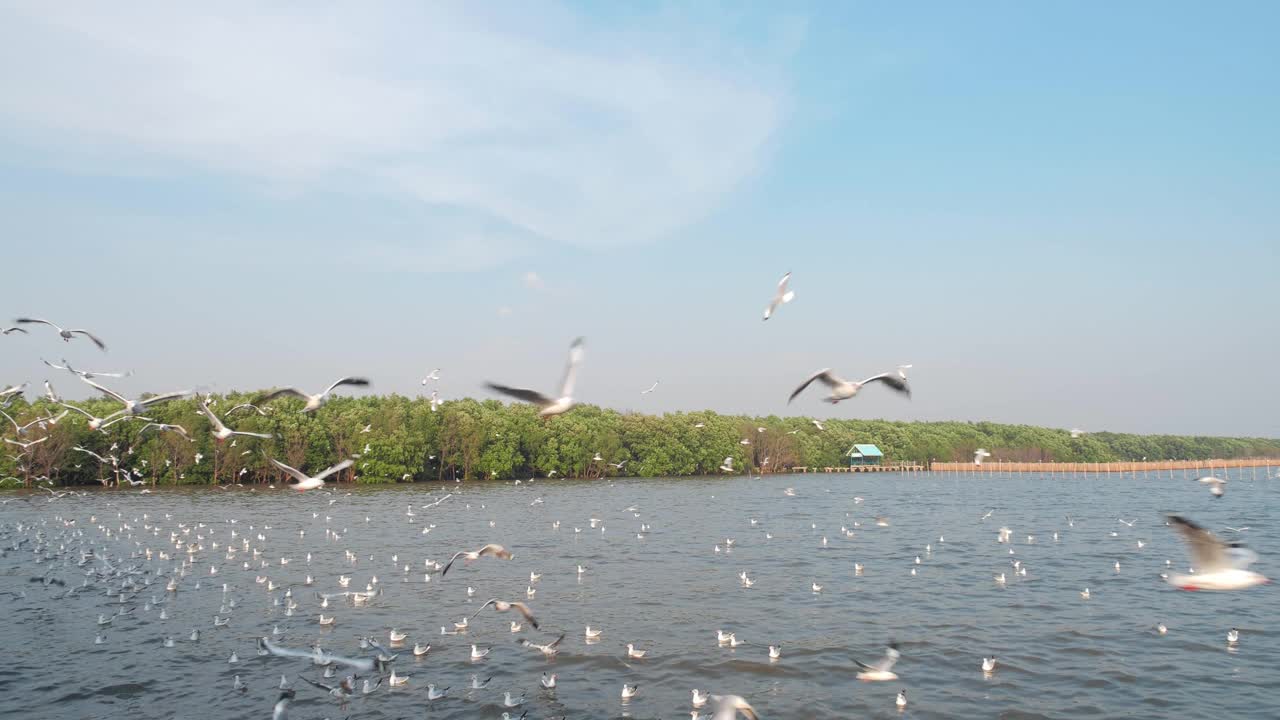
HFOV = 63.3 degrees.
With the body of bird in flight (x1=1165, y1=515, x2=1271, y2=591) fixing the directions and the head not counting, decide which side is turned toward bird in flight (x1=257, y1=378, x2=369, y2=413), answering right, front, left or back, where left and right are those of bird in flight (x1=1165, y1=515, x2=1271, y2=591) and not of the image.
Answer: back

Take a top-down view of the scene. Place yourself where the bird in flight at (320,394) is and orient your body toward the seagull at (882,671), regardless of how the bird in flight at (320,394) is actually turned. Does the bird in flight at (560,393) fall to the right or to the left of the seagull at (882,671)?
right

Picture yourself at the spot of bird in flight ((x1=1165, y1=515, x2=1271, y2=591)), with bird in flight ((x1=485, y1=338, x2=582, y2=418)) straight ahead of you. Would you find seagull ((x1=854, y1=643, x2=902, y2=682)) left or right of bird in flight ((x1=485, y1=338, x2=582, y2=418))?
right

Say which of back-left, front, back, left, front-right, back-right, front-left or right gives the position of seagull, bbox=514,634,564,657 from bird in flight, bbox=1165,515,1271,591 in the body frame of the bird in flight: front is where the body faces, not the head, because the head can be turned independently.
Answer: back

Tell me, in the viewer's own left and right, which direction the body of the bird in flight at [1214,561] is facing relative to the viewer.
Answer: facing to the right of the viewer
